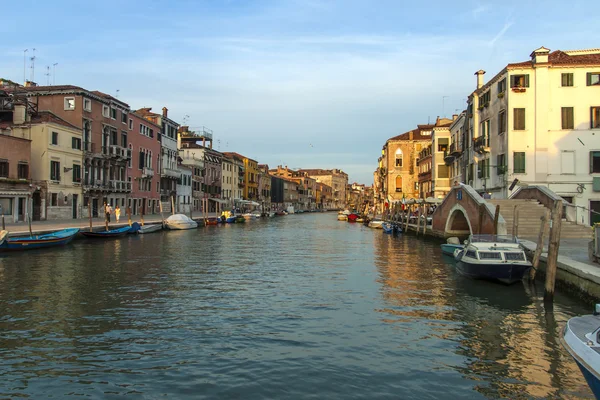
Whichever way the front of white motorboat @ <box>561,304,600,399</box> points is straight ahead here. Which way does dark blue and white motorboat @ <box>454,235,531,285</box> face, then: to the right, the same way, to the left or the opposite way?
the opposite way

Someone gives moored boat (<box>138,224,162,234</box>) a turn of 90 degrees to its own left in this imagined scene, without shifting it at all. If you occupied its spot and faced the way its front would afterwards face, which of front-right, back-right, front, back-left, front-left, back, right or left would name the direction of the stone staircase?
back

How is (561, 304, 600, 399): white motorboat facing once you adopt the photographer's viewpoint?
facing away from the viewer and to the left of the viewer

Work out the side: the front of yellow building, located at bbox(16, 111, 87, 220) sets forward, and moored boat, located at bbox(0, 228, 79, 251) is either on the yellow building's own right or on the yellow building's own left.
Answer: on the yellow building's own right

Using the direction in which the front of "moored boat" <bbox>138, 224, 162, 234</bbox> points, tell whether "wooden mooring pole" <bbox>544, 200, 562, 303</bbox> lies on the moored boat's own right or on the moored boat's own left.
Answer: on the moored boat's own right

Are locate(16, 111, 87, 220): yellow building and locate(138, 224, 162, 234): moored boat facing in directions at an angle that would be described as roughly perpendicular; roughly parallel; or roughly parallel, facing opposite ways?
roughly perpendicular

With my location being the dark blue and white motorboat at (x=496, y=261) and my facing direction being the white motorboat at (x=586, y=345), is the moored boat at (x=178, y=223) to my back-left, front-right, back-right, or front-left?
back-right

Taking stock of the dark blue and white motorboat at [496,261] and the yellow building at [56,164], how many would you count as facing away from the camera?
0

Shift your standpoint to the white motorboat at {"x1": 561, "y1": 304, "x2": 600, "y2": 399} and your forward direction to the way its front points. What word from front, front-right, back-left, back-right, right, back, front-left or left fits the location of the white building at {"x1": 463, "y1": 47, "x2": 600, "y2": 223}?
front-right

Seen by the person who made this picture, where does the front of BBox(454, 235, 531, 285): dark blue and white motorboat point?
facing the viewer and to the right of the viewer

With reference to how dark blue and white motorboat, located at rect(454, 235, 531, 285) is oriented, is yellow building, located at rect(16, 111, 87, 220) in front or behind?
behind

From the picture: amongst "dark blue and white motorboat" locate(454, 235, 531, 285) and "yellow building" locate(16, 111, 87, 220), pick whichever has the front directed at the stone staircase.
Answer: the yellow building

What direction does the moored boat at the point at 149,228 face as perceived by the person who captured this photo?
facing away from the viewer and to the right of the viewer

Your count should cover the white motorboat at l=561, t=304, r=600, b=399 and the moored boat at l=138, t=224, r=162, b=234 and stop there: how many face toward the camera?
0

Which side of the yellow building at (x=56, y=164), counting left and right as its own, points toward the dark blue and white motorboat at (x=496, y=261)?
front
